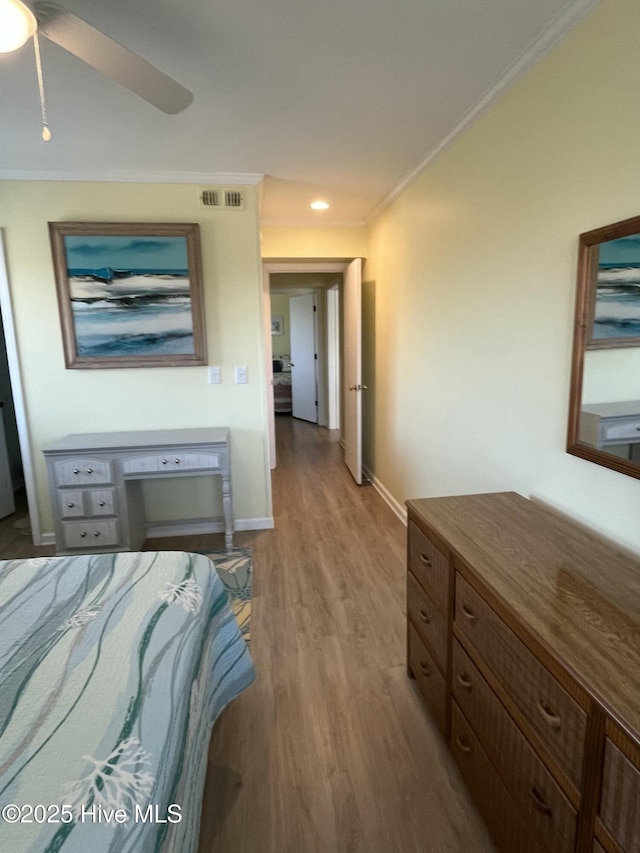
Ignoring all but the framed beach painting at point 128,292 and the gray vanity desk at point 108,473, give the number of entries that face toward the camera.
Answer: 2

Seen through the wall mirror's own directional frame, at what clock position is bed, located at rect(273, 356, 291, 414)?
The bed is roughly at 3 o'clock from the wall mirror.

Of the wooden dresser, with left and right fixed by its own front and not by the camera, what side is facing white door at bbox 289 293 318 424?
right

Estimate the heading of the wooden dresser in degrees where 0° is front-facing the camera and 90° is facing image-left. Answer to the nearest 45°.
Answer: approximately 45°

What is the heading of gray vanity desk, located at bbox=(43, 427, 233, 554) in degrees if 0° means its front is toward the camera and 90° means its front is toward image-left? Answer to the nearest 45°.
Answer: approximately 0°

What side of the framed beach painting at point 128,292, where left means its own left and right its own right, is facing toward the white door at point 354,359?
left

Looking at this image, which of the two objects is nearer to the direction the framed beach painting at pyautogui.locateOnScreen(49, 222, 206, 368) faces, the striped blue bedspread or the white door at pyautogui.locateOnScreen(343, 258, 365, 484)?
the striped blue bedspread

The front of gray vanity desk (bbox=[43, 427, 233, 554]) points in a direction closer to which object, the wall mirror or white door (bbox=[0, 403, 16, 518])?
the wall mirror

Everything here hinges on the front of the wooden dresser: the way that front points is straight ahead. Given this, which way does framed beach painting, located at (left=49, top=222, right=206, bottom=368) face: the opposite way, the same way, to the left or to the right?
to the left

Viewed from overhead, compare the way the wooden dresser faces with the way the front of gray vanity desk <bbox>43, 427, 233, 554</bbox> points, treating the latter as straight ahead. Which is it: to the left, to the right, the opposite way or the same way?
to the right

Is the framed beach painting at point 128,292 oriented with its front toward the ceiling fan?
yes

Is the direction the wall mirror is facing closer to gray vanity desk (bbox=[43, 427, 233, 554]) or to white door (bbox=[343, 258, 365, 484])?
the gray vanity desk
